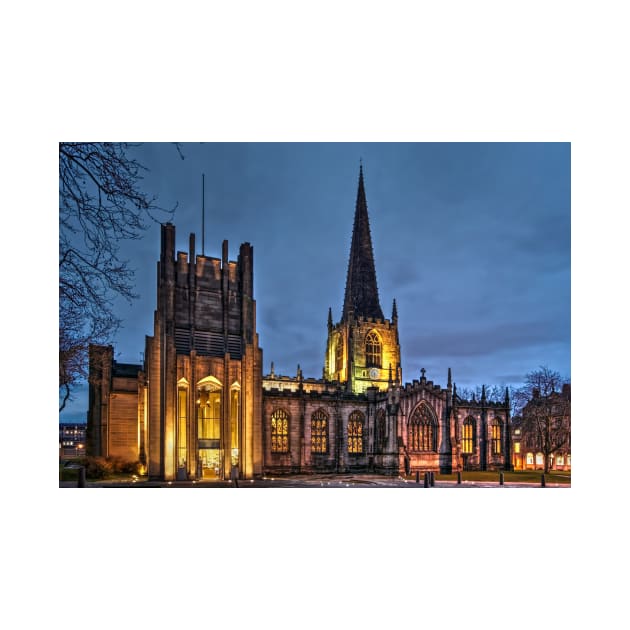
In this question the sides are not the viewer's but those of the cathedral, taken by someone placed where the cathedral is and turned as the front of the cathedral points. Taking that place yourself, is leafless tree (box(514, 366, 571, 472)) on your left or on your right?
on your left

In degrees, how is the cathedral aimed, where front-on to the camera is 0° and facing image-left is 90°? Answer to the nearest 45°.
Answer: approximately 0°
